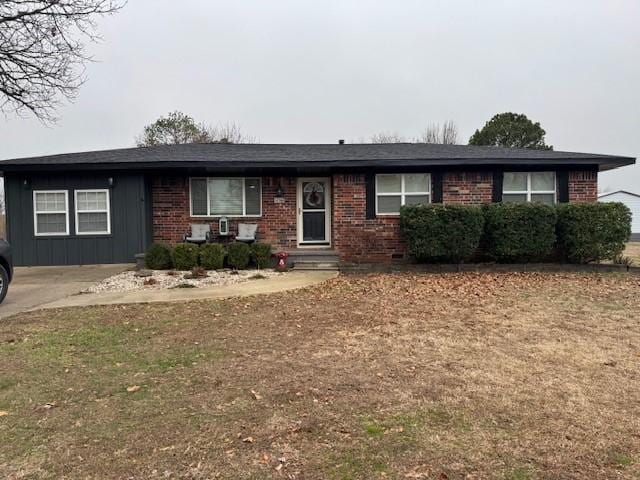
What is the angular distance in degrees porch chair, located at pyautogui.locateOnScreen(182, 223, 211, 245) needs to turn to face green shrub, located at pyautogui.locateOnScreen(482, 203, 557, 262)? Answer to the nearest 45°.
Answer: approximately 45° to its left

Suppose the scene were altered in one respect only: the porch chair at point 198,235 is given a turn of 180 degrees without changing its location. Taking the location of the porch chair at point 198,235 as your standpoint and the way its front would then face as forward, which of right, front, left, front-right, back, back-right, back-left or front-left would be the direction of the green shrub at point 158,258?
back-left

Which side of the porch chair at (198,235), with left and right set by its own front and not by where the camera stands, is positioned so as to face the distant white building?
left

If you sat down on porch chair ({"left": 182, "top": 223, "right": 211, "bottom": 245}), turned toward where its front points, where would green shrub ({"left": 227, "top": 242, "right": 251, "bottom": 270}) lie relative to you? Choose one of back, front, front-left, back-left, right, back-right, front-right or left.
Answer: front-left

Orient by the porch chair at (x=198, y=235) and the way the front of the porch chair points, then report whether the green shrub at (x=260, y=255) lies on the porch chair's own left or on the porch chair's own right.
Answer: on the porch chair's own left

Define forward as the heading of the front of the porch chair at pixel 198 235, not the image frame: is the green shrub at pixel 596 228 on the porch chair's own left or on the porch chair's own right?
on the porch chair's own left

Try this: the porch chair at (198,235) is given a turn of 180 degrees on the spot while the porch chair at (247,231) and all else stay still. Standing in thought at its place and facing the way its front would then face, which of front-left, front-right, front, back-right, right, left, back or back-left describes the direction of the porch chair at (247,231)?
right

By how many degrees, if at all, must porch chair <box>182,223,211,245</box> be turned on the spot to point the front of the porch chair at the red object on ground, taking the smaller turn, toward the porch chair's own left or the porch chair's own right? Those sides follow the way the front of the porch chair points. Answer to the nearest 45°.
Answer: approximately 45° to the porch chair's own left

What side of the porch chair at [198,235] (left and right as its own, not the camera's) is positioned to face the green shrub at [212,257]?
front

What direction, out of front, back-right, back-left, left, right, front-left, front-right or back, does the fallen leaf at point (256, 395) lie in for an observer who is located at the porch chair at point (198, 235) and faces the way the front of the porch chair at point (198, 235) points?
front

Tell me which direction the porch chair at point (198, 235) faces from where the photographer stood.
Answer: facing the viewer

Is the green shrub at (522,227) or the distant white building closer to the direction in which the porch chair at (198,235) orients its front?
the green shrub
